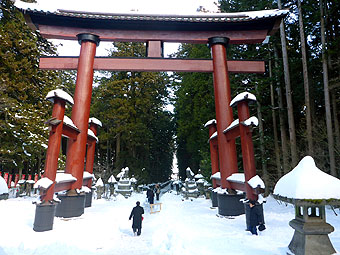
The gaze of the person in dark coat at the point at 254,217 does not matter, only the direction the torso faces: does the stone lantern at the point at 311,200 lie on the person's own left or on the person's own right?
on the person's own left
